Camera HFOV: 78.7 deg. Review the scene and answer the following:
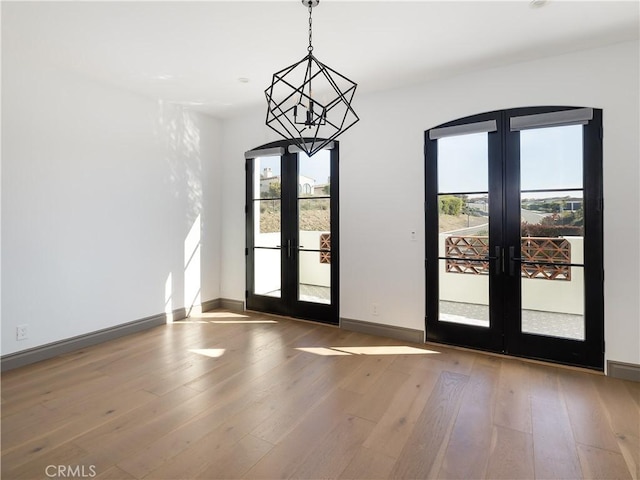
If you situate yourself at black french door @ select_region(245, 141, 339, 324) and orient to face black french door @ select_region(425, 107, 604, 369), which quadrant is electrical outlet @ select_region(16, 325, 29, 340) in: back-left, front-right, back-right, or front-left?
back-right

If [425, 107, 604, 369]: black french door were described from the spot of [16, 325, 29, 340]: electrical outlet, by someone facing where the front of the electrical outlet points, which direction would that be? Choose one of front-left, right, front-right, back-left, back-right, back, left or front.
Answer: front-left

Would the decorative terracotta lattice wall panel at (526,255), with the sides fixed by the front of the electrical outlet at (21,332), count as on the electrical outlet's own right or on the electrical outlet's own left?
on the electrical outlet's own left

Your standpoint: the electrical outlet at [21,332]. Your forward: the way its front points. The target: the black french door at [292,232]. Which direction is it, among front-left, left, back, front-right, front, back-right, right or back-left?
left

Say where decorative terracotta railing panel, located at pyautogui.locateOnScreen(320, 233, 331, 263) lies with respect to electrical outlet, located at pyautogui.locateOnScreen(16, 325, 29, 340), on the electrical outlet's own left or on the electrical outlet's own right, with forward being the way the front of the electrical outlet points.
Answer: on the electrical outlet's own left
